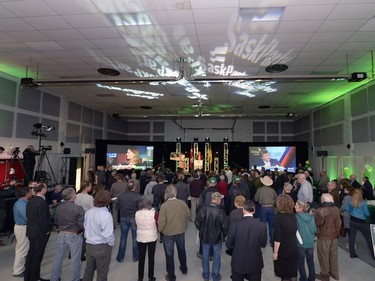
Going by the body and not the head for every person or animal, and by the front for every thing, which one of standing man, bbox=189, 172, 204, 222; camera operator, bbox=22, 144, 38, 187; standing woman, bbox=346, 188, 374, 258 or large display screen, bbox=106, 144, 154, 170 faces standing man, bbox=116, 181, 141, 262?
the large display screen

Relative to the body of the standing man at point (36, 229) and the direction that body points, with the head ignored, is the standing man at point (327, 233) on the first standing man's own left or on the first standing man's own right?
on the first standing man's own right

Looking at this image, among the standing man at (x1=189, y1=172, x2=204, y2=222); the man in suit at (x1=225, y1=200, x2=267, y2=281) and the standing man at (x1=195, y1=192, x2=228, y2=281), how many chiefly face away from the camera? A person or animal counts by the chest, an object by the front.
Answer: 3

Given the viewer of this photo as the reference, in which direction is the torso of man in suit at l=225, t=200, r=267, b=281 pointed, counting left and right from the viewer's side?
facing away from the viewer

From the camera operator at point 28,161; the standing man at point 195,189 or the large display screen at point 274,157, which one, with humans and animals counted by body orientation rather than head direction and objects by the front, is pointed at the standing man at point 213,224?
the large display screen

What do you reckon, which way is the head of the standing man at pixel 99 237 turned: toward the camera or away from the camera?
away from the camera

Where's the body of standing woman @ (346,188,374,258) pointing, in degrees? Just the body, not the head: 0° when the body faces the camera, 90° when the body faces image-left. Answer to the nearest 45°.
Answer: approximately 180°

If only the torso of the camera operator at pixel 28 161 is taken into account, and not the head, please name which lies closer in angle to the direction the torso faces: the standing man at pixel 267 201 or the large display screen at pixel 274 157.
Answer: the large display screen

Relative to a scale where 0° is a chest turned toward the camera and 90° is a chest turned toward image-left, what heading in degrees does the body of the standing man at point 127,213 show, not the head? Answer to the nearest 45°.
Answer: approximately 180°

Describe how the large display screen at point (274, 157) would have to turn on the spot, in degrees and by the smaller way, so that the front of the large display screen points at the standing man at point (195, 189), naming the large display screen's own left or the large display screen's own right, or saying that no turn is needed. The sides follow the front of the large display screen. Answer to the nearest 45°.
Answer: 0° — it already faces them

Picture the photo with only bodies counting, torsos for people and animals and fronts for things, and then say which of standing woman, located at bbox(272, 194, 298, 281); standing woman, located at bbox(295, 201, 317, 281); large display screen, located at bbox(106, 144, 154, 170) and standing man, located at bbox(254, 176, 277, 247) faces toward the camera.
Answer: the large display screen

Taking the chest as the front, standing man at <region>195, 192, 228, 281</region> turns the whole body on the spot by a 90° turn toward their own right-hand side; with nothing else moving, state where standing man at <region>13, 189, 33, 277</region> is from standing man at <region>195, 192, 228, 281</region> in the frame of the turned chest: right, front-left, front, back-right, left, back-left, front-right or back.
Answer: back

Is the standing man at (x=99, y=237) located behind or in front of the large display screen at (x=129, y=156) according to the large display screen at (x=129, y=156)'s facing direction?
in front

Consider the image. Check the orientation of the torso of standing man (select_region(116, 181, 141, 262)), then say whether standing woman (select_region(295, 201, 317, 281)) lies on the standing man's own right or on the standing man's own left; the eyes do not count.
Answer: on the standing man's own right

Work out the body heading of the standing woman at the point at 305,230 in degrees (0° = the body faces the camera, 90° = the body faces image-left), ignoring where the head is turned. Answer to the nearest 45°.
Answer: approximately 135°

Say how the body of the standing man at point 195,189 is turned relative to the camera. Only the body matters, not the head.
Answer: away from the camera

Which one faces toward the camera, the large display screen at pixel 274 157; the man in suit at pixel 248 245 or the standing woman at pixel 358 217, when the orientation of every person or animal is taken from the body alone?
the large display screen

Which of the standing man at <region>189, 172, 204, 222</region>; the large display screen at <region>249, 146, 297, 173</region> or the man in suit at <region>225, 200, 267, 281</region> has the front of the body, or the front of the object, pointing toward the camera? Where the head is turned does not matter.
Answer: the large display screen
